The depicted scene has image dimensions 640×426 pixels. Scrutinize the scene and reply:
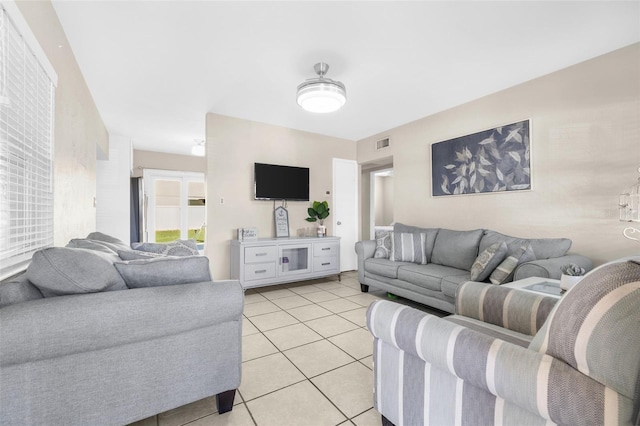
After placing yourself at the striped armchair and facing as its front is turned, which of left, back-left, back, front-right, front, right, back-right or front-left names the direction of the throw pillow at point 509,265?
front-right

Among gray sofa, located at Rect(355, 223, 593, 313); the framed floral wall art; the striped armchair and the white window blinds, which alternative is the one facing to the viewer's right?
the white window blinds

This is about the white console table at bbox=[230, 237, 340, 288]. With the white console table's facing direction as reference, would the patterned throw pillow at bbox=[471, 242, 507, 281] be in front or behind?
in front

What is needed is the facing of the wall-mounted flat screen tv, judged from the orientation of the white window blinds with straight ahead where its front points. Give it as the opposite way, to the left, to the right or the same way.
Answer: to the right

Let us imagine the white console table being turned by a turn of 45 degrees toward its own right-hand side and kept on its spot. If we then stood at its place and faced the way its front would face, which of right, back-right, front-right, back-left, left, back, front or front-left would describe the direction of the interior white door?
back-left

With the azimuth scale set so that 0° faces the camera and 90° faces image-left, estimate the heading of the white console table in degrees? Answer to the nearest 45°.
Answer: approximately 315°

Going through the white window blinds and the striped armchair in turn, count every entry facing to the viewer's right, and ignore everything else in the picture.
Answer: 1

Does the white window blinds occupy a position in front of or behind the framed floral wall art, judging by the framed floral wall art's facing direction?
in front

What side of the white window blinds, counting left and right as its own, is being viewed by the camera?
right

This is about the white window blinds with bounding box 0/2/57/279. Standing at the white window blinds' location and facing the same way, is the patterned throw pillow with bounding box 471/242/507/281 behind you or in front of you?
in front

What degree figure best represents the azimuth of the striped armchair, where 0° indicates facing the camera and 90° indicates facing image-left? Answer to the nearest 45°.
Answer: approximately 135°
